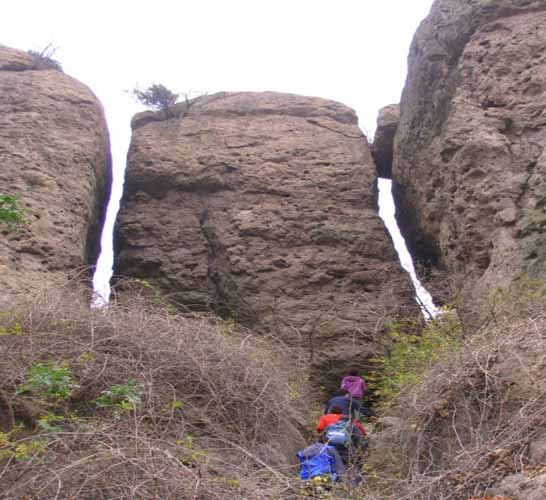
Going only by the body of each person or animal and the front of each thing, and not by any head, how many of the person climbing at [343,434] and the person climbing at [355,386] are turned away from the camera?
2

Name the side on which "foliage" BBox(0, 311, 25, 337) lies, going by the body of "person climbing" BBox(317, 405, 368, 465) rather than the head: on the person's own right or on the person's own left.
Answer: on the person's own left

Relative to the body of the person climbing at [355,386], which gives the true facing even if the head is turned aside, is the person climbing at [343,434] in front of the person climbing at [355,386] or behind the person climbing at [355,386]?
behind

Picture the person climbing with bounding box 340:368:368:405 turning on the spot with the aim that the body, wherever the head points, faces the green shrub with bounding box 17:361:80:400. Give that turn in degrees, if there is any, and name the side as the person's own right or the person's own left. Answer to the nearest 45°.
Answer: approximately 135° to the person's own left

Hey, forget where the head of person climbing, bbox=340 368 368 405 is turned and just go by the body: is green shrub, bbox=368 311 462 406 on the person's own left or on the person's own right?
on the person's own right

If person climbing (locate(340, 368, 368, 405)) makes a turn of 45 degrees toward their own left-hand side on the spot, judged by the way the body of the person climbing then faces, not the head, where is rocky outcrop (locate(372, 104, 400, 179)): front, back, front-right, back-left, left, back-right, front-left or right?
front-right

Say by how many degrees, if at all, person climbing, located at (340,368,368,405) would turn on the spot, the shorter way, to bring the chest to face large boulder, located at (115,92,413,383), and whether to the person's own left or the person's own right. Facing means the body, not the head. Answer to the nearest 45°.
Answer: approximately 45° to the person's own left

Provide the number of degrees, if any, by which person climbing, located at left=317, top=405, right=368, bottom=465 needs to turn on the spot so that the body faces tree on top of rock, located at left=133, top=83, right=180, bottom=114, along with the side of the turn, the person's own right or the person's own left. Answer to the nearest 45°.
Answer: approximately 45° to the person's own left

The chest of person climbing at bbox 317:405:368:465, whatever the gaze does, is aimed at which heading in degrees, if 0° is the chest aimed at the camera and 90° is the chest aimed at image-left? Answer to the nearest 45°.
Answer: approximately 180°

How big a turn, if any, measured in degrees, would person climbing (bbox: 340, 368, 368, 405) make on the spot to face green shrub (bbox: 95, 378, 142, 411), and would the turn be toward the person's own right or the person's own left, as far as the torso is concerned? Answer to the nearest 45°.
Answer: approximately 135° to the person's own left

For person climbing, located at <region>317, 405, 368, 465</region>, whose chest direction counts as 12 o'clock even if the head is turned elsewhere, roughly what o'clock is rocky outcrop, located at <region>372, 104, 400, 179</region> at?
The rocky outcrop is roughly at 12 o'clock from the person climbing.

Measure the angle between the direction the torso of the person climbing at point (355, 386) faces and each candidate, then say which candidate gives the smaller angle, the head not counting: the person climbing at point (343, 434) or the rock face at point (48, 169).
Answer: the rock face

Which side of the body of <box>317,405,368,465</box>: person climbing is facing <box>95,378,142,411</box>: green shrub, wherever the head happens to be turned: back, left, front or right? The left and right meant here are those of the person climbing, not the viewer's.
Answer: left

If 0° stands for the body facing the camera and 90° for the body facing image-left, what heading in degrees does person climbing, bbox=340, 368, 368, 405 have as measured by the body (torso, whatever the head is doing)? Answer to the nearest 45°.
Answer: approximately 180°
